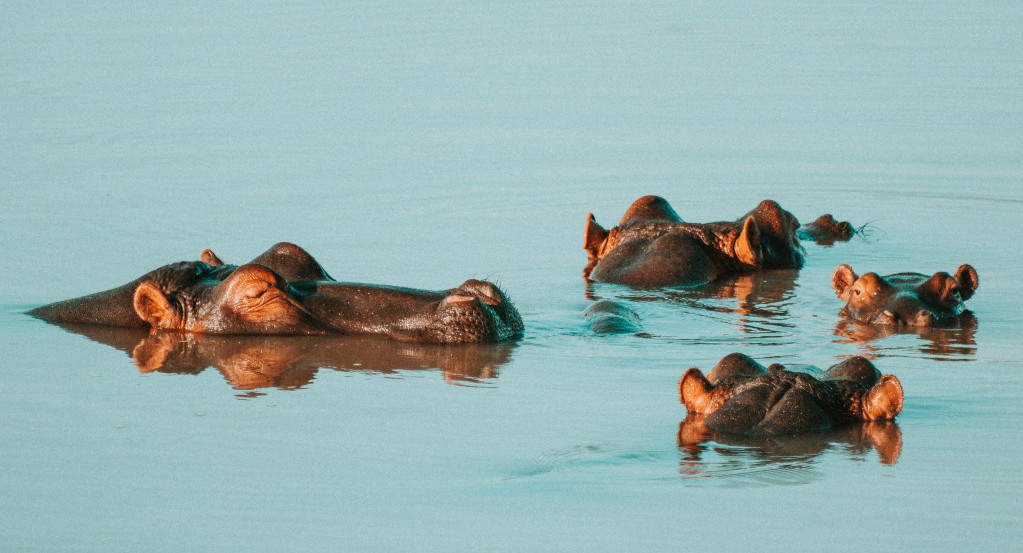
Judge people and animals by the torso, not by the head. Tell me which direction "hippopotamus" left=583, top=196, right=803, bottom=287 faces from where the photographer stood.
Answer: facing away from the viewer and to the right of the viewer

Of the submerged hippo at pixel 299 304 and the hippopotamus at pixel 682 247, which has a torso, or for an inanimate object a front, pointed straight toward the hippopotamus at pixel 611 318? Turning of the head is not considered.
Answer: the submerged hippo

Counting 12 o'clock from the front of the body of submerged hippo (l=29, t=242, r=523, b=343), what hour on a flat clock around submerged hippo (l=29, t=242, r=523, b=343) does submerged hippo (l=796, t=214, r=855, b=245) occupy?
submerged hippo (l=796, t=214, r=855, b=245) is roughly at 11 o'clock from submerged hippo (l=29, t=242, r=523, b=343).

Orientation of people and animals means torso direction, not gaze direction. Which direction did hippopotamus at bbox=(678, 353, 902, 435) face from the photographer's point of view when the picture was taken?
facing away from the viewer

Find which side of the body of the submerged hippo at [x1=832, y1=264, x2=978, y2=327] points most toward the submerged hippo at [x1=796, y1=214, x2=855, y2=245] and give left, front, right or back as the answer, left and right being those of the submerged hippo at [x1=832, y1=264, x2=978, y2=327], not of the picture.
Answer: back

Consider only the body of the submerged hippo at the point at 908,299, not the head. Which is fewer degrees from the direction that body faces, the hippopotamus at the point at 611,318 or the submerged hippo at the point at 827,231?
the hippopotamus

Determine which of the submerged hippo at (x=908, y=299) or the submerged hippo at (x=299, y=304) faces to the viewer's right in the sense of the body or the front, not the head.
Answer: the submerged hippo at (x=299, y=304)

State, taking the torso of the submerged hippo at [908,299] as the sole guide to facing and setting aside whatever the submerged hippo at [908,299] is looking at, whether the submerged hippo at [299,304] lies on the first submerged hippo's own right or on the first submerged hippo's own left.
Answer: on the first submerged hippo's own right

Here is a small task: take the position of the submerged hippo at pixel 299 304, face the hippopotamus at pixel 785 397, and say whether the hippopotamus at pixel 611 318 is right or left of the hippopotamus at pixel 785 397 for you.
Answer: left

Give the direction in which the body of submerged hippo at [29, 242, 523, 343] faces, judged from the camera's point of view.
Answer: to the viewer's right
